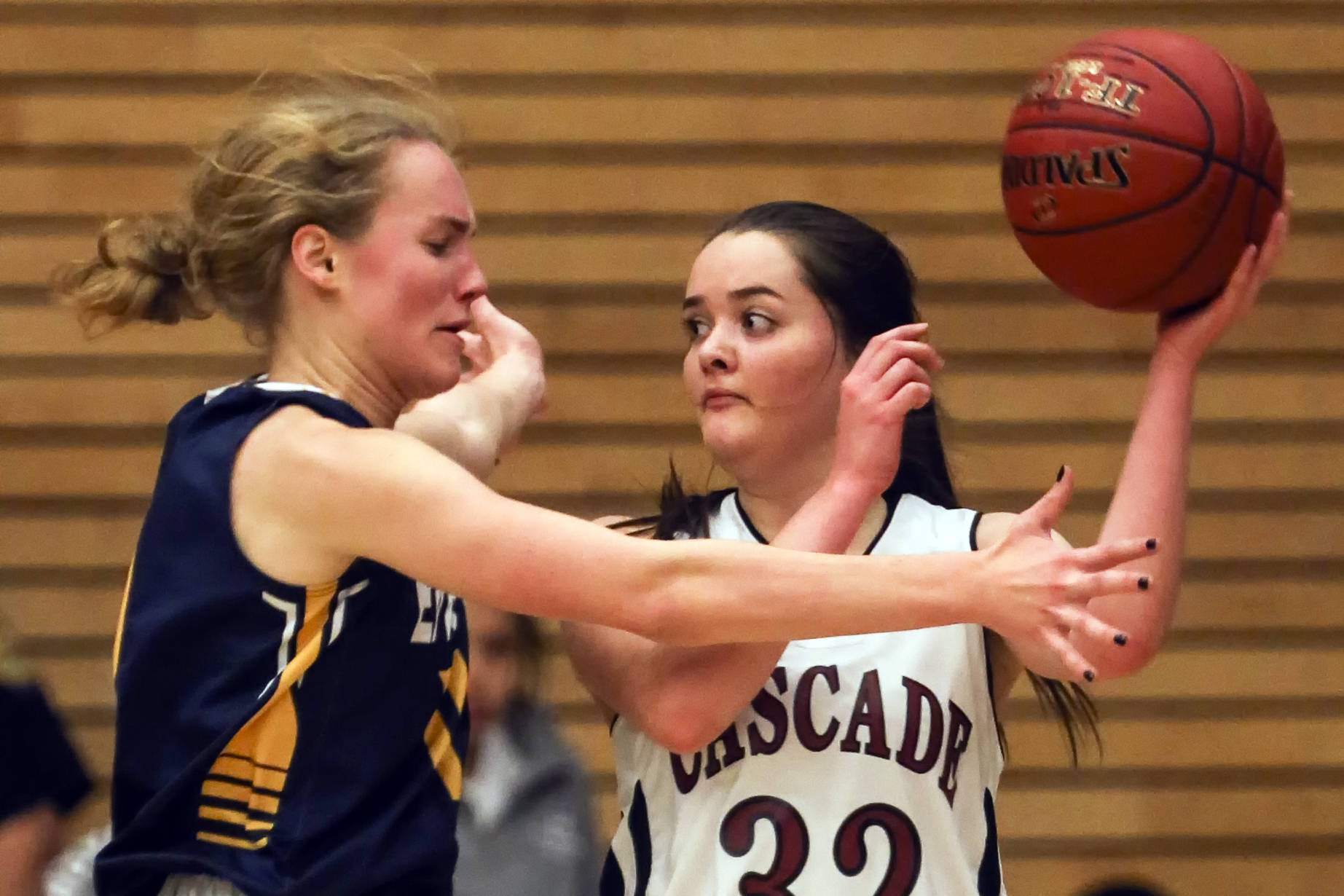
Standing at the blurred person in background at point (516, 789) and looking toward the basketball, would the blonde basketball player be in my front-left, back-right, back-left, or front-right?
front-right

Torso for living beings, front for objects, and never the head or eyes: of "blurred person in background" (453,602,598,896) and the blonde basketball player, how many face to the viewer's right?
1

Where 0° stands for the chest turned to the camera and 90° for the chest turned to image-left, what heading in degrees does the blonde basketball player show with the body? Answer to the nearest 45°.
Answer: approximately 270°

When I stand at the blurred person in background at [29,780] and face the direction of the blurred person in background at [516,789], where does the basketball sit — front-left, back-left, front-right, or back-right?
front-right

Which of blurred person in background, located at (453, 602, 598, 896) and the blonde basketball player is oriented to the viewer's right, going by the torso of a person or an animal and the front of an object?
the blonde basketball player

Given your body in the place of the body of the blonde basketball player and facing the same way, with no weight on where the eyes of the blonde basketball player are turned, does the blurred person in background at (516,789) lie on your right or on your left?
on your left

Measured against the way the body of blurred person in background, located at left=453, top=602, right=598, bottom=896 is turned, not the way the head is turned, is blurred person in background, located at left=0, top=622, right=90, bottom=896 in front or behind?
in front
